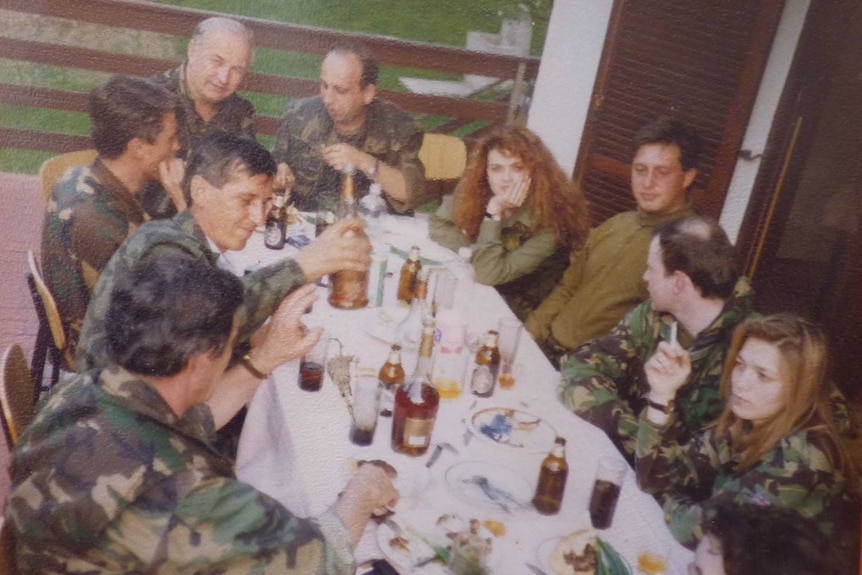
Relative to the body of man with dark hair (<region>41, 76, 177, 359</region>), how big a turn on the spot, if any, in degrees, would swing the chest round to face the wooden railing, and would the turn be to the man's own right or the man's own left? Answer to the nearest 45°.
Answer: approximately 90° to the man's own left

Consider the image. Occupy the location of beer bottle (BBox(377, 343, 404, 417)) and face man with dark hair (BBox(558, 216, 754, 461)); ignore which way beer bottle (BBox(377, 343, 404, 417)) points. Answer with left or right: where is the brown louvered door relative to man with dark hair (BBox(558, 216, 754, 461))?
left

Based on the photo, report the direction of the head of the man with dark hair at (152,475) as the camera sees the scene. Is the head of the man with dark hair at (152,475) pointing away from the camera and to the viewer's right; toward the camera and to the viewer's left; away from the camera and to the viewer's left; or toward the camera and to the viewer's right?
away from the camera and to the viewer's right

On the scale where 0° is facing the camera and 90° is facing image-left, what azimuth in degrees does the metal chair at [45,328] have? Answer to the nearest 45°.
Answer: approximately 270°

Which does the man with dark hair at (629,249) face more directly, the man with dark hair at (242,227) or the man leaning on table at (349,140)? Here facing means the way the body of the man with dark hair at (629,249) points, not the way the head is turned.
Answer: the man with dark hair

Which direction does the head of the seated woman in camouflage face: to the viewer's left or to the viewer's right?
to the viewer's left

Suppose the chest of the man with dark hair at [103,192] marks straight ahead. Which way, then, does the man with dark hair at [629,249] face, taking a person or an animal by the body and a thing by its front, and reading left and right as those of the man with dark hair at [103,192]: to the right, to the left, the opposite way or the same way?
the opposite way

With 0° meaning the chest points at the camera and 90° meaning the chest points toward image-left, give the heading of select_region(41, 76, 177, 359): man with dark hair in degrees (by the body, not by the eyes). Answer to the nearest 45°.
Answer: approximately 270°

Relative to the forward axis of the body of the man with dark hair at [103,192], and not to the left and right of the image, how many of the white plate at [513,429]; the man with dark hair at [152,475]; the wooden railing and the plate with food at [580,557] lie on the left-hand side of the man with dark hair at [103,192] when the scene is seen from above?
1

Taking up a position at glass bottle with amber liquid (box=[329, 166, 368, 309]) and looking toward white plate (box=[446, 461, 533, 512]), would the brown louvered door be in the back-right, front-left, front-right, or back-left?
back-left

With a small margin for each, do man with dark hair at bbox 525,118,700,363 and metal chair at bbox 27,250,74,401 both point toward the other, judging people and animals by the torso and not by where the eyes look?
yes

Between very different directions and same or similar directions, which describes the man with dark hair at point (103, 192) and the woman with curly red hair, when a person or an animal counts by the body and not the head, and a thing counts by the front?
very different directions

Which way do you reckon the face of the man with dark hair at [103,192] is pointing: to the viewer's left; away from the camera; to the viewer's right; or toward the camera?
to the viewer's right

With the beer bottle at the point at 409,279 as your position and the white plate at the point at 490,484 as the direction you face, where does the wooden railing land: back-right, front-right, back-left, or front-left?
back-right
